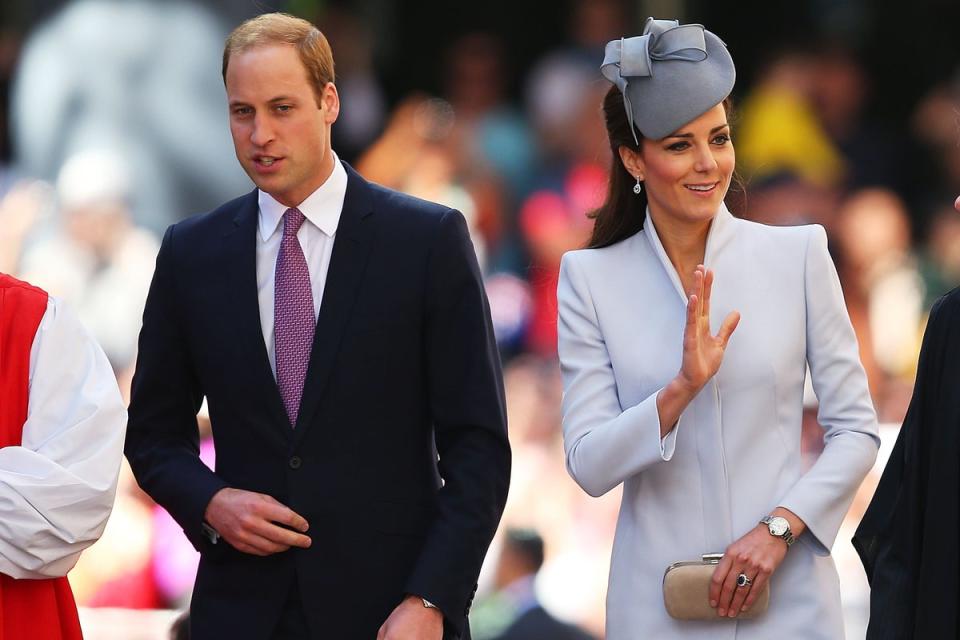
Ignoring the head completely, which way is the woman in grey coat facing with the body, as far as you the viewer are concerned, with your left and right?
facing the viewer

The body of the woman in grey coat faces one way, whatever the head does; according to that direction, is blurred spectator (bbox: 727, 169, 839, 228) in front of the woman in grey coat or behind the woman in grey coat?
behind

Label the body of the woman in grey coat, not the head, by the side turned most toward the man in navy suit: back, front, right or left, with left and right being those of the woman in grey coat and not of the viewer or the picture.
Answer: right

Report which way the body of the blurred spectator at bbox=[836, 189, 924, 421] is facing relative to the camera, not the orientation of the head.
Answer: toward the camera

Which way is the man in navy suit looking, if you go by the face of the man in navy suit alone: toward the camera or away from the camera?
toward the camera

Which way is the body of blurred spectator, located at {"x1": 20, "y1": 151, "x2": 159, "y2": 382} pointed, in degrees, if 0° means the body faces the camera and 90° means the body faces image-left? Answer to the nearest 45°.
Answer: approximately 0°

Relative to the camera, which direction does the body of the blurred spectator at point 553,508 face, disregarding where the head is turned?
toward the camera

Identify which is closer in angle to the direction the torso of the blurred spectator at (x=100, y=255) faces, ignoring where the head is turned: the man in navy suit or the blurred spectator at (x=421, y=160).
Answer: the man in navy suit
